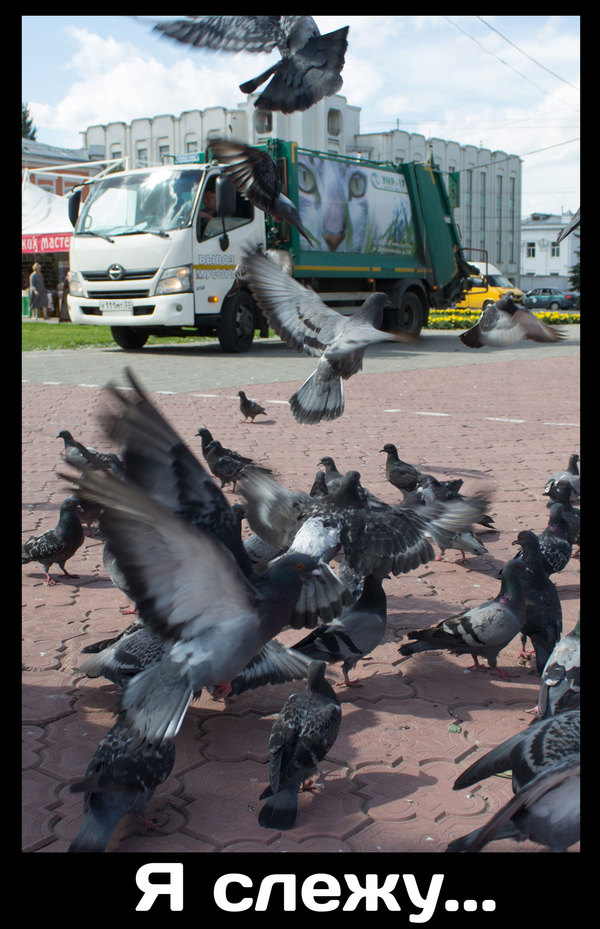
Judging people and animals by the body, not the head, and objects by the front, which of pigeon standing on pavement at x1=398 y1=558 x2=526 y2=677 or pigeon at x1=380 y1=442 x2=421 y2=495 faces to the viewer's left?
the pigeon

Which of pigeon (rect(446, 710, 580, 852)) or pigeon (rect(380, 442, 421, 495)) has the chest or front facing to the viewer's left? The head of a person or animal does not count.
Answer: pigeon (rect(380, 442, 421, 495))

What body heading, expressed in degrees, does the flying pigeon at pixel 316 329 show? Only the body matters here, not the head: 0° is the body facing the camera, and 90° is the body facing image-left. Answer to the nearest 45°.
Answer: approximately 225°

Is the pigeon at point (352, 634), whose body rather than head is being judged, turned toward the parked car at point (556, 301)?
no

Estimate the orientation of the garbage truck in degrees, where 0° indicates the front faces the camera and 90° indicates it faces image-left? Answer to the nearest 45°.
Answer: approximately 45°

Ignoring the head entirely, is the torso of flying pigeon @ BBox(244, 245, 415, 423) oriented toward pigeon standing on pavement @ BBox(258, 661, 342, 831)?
no

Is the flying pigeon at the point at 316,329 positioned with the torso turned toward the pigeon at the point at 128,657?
no

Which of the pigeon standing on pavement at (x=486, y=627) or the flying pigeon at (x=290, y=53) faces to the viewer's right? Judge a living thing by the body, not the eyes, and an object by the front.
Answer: the pigeon standing on pavement
